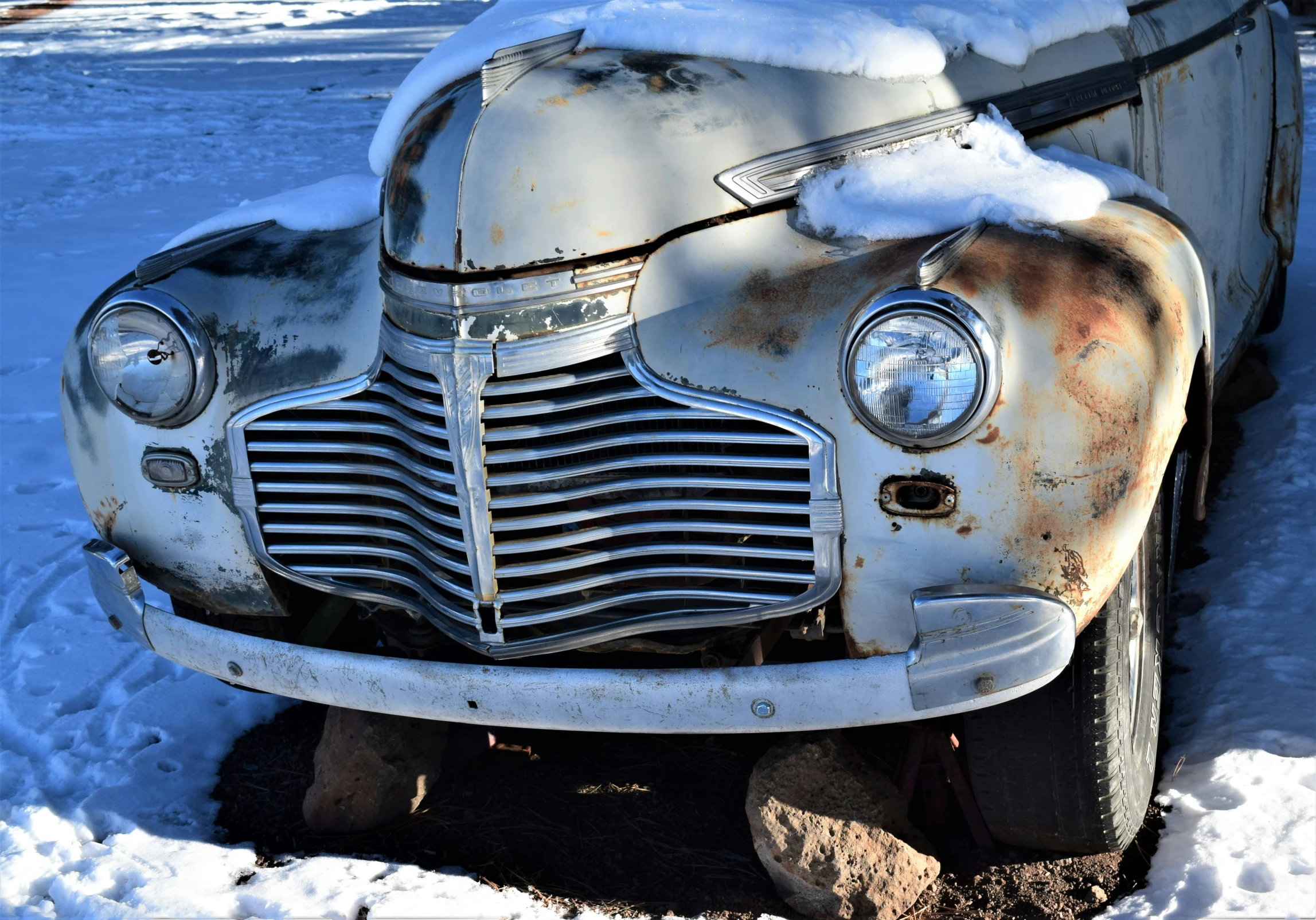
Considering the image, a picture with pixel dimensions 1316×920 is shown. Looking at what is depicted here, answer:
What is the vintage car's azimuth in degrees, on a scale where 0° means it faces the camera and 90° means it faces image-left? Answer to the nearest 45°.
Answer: approximately 45°
